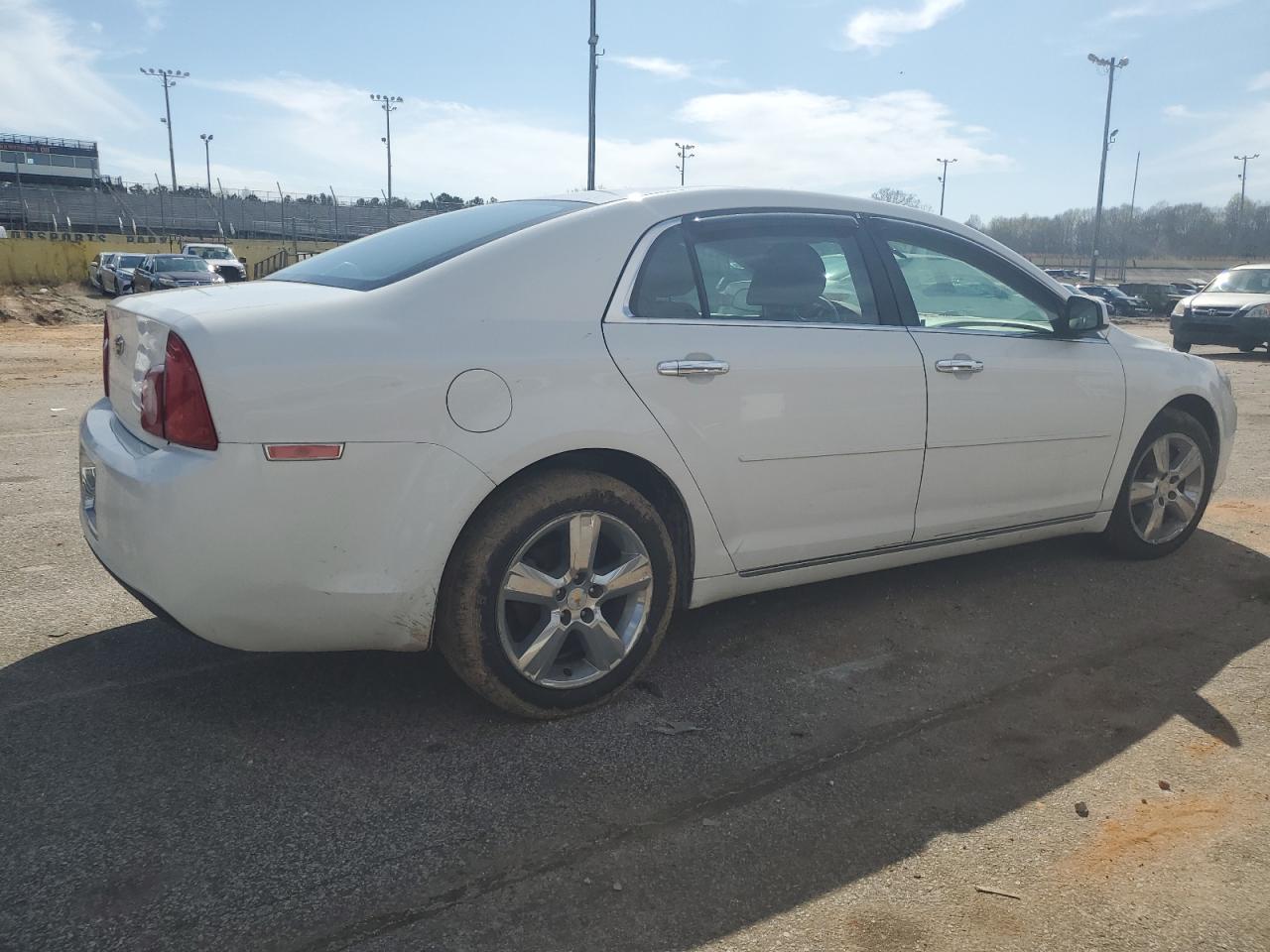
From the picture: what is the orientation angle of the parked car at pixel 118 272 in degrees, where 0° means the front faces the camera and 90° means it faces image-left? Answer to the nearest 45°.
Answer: approximately 315°

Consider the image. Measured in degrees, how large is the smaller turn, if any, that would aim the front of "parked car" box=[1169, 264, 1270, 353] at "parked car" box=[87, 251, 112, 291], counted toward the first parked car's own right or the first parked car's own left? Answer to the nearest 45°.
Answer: approximately 45° to the first parked car's own right

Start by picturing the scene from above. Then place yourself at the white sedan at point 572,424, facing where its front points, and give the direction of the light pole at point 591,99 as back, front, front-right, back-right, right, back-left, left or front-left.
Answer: front-left

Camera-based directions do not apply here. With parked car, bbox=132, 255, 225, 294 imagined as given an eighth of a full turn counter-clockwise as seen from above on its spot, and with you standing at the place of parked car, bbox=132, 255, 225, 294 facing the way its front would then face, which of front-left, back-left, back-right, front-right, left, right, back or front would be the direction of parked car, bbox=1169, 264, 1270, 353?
front-right

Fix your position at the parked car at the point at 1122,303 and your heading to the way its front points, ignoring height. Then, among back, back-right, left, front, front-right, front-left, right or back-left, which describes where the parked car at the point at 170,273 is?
right

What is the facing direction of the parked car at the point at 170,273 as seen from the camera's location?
facing the viewer and to the right of the viewer

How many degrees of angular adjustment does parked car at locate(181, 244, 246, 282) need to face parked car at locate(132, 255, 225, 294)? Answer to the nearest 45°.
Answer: approximately 45° to its right

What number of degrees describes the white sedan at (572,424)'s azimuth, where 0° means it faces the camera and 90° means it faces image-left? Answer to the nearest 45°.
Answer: approximately 225°

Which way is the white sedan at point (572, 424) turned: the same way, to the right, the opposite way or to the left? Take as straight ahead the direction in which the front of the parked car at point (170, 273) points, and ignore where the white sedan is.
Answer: to the left

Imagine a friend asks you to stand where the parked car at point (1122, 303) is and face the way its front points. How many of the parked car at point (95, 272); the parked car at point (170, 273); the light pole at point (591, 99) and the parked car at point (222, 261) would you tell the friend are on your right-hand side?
4

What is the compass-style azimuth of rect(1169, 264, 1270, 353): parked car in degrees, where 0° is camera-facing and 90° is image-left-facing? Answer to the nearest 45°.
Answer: approximately 45°

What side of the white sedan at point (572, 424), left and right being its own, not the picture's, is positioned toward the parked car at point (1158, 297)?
front

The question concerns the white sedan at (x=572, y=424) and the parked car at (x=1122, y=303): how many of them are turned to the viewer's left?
0
